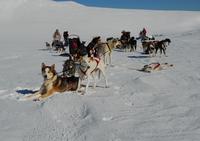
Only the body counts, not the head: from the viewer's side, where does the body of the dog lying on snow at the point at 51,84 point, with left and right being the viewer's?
facing the viewer and to the left of the viewer
